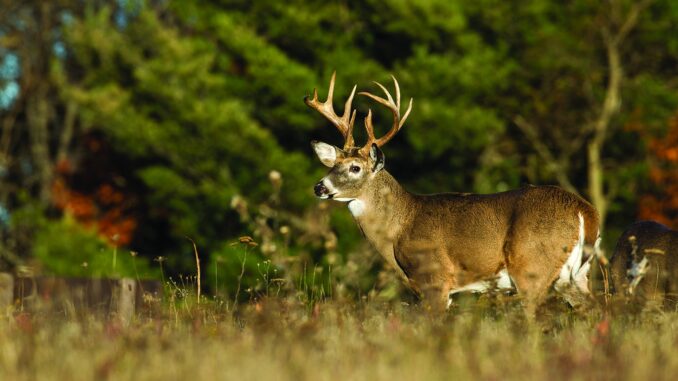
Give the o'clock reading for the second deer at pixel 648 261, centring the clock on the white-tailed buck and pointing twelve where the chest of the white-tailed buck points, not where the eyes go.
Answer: The second deer is roughly at 5 o'clock from the white-tailed buck.

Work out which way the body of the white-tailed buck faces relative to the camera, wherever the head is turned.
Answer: to the viewer's left
